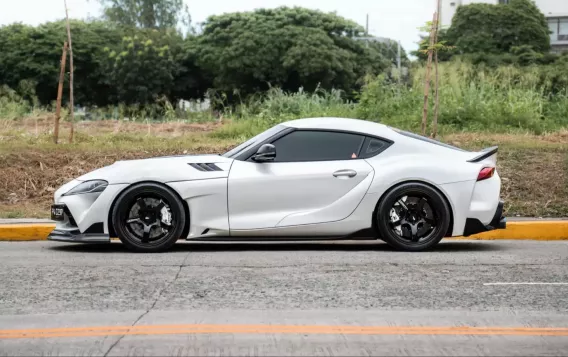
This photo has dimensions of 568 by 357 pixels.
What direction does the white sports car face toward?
to the viewer's left
